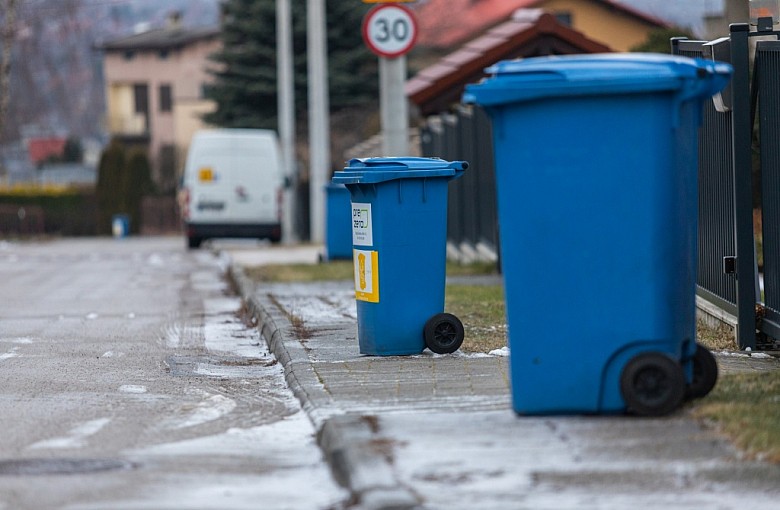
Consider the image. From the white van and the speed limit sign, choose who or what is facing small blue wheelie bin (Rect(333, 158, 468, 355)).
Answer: the speed limit sign

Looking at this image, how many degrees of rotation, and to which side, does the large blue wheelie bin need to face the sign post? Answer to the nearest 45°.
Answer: approximately 90° to its right

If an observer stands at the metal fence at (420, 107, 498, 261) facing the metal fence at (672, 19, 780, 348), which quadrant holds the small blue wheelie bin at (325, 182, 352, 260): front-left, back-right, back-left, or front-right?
back-right

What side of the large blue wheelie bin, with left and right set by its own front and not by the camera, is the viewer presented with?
left

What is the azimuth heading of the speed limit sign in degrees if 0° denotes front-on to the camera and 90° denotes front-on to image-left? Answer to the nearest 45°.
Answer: approximately 0°
